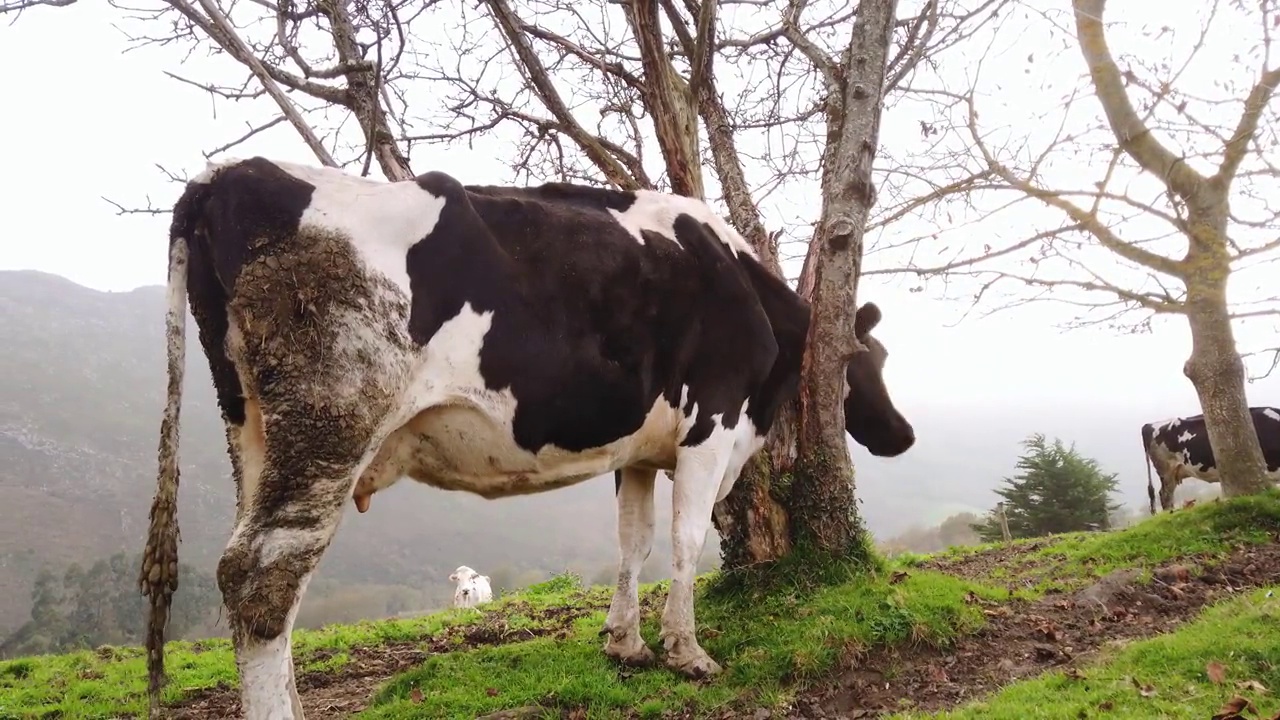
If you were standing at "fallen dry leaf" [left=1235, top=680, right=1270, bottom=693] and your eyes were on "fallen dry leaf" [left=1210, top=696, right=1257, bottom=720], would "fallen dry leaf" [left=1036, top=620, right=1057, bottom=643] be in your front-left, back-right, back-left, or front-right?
back-right

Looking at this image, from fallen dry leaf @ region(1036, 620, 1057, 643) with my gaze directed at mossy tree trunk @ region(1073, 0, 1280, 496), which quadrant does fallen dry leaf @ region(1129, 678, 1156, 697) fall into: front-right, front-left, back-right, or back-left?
back-right

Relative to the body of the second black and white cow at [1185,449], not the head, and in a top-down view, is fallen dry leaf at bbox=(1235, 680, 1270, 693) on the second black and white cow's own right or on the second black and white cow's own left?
on the second black and white cow's own right

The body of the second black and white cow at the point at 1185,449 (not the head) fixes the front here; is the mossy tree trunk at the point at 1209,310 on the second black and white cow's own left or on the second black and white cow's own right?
on the second black and white cow's own right

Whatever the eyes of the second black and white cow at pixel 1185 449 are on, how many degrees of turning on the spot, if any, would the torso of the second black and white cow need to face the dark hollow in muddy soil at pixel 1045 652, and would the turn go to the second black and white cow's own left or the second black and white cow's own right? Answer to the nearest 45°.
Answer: approximately 90° to the second black and white cow's own right

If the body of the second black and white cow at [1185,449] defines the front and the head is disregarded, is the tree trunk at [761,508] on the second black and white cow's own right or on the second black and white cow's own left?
on the second black and white cow's own right

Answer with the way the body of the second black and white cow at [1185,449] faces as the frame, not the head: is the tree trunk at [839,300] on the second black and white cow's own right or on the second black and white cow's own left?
on the second black and white cow's own right

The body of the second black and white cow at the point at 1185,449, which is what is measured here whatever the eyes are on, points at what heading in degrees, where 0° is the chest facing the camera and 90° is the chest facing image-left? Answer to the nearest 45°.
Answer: approximately 270°

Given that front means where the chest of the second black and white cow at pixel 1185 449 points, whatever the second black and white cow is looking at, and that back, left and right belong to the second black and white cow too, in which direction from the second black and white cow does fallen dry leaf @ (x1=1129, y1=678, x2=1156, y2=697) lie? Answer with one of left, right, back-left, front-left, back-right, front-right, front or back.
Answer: right

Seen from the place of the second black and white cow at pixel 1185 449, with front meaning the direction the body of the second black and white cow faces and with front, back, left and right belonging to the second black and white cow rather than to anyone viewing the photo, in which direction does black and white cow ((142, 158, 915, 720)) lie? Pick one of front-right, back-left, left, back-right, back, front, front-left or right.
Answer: right

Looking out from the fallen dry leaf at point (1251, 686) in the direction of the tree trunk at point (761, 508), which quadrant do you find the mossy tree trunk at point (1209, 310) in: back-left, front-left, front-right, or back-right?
front-right

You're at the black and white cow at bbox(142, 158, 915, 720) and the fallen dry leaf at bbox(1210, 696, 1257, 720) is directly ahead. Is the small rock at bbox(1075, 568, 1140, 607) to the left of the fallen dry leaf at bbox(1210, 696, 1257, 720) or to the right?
left

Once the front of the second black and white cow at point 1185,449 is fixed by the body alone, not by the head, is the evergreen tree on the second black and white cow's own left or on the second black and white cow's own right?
on the second black and white cow's own left

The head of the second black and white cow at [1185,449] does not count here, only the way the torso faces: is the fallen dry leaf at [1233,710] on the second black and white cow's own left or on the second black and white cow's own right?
on the second black and white cow's own right

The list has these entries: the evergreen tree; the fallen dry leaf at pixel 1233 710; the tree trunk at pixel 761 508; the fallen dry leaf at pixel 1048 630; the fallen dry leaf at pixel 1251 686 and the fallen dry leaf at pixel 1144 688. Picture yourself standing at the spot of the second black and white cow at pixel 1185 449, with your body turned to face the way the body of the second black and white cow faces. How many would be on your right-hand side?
5
